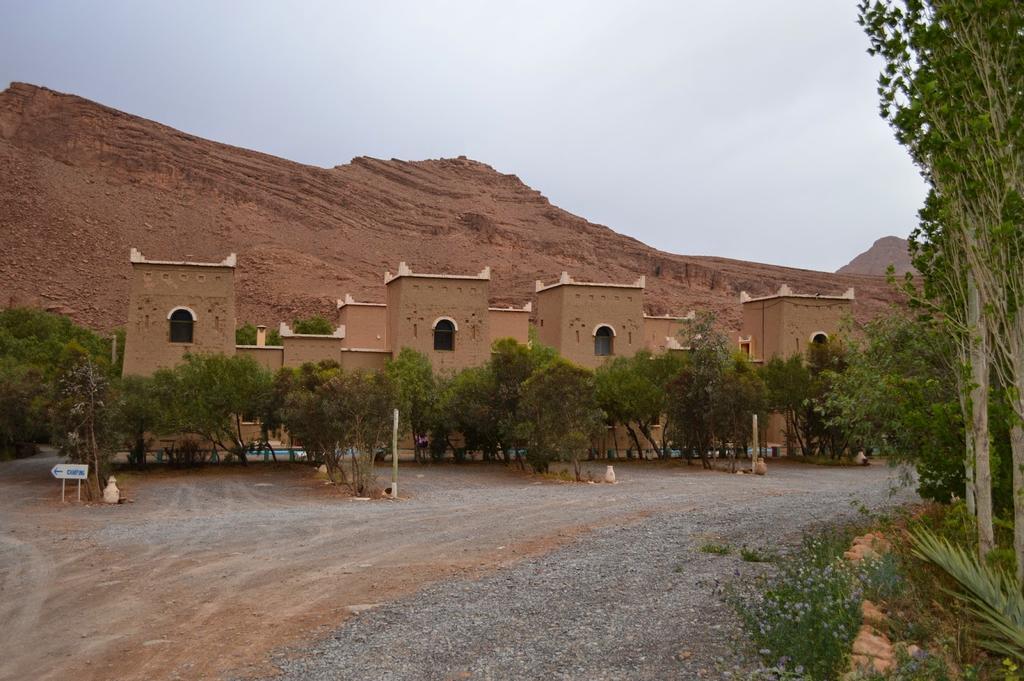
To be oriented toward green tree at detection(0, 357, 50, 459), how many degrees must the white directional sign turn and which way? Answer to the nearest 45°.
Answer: approximately 180°

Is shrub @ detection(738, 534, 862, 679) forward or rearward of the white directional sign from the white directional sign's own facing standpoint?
forward

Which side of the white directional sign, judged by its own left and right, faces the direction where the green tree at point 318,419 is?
left

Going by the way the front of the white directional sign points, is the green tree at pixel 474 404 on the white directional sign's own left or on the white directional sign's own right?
on the white directional sign's own left

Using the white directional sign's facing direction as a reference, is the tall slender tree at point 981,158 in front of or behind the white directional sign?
in front

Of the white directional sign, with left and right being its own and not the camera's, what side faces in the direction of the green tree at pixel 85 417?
back

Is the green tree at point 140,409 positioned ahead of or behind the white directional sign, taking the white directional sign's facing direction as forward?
behind

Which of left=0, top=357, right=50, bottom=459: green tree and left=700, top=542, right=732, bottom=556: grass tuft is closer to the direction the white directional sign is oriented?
the grass tuft

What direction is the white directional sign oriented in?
toward the camera

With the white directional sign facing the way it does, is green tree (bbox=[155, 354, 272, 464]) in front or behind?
behind

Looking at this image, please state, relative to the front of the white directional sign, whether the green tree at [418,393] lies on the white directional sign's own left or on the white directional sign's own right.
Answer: on the white directional sign's own left
